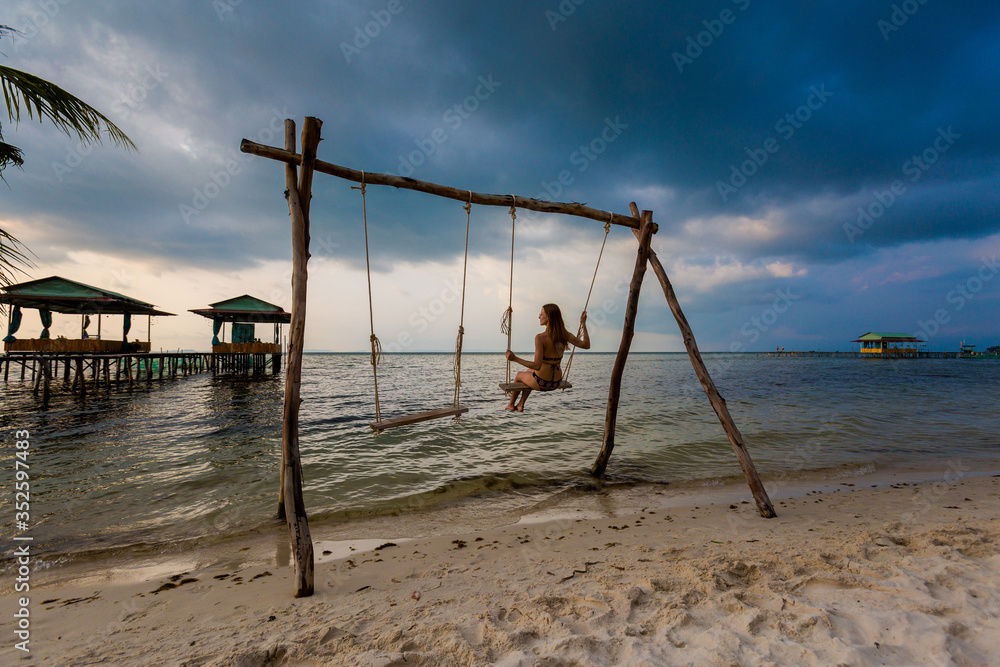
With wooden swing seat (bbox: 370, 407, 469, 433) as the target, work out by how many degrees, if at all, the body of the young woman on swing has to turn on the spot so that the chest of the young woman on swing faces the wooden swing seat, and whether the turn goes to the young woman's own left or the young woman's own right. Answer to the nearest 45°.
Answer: approximately 90° to the young woman's own left

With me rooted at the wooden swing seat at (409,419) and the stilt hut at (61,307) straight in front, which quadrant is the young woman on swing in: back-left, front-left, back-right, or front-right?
back-right

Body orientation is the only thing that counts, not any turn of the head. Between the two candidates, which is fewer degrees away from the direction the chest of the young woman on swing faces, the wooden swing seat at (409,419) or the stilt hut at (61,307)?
the stilt hut

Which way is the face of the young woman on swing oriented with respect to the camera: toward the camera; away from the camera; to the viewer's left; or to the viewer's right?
to the viewer's left

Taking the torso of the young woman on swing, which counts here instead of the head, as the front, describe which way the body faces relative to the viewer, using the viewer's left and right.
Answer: facing away from the viewer and to the left of the viewer
